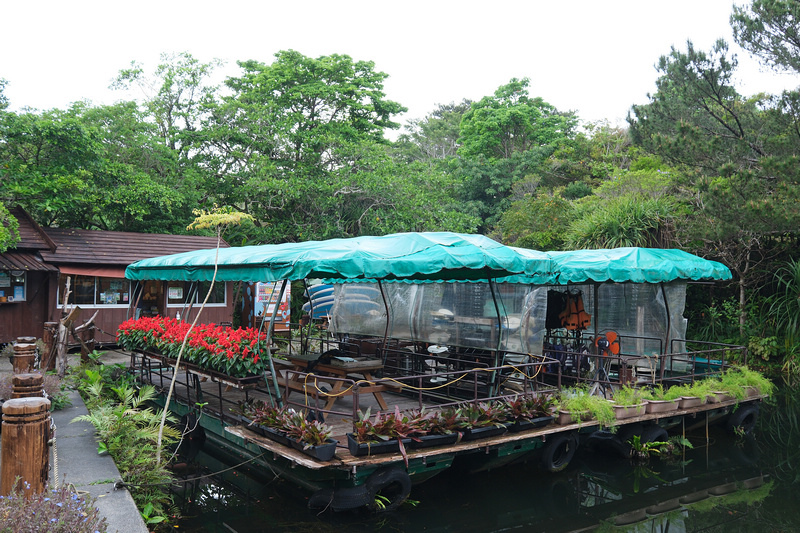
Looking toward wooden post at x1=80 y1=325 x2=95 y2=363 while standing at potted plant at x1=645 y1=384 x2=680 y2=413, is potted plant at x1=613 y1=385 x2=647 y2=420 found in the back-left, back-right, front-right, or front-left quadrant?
front-left

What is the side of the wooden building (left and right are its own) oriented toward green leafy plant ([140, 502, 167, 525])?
front

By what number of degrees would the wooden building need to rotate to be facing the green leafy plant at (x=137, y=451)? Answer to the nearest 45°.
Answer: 0° — it already faces it

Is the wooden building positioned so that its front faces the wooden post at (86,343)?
yes

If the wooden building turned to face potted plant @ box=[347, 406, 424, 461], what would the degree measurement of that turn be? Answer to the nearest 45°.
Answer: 0° — it already faces it

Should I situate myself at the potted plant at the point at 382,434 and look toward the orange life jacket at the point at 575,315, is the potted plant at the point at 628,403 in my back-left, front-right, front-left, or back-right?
front-right

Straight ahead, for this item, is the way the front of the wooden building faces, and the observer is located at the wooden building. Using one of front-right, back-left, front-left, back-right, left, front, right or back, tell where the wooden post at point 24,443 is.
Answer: front

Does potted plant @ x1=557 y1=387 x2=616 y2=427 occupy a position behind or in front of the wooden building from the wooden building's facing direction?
in front

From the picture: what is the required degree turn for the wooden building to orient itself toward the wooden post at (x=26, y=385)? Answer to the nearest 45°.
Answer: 0° — it already faces it

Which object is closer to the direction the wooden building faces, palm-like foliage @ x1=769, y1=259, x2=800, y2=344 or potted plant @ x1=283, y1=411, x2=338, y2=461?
the potted plant

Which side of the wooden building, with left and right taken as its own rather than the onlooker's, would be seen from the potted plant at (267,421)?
front

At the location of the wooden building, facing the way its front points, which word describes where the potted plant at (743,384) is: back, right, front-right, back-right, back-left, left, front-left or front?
front-left

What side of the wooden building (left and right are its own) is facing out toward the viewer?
front

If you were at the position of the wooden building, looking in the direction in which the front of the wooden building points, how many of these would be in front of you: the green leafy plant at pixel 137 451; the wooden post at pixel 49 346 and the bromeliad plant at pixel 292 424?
3

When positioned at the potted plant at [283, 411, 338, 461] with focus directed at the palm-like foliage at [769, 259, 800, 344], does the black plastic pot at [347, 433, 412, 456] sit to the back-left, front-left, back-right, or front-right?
front-right

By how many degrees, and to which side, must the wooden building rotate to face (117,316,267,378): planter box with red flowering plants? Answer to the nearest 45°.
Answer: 0° — it already faces it

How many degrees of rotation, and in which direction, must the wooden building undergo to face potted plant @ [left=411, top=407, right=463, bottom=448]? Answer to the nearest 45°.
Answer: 0° — it already faces it

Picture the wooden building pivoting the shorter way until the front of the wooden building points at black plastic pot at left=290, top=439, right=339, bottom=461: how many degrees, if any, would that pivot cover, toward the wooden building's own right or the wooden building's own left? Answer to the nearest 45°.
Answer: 0° — it already faces it
